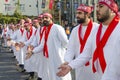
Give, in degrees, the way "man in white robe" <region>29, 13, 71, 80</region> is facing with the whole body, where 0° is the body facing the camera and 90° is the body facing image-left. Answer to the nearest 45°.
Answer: approximately 45°

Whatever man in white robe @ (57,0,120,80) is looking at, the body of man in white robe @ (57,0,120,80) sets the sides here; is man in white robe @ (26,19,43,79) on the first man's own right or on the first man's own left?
on the first man's own right

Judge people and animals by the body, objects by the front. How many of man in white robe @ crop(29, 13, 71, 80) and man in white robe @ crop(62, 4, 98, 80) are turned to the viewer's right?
0

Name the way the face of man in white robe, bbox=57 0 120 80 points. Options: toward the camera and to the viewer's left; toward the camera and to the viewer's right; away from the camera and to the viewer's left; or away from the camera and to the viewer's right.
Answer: toward the camera and to the viewer's left

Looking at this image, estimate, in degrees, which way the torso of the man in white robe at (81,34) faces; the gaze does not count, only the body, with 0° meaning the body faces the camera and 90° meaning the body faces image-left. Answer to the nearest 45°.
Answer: approximately 45°

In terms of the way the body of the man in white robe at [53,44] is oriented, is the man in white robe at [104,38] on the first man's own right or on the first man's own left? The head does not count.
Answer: on the first man's own left
